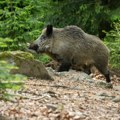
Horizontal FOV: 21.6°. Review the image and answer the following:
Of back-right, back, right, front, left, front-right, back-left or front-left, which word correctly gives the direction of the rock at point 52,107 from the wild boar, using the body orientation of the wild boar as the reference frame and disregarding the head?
left

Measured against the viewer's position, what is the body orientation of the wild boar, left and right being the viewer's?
facing to the left of the viewer
